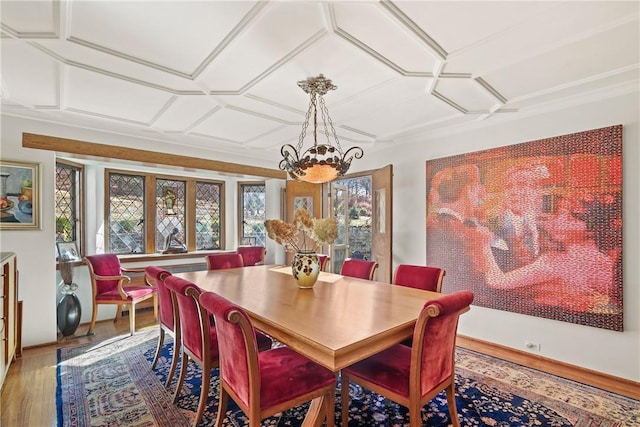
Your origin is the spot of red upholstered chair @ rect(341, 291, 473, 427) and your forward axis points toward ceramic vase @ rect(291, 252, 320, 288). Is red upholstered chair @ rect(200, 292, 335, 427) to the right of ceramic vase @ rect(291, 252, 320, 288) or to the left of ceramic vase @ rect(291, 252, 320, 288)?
left

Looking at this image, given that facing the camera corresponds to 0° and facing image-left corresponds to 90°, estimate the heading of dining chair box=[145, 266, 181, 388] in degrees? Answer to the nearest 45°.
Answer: approximately 225°

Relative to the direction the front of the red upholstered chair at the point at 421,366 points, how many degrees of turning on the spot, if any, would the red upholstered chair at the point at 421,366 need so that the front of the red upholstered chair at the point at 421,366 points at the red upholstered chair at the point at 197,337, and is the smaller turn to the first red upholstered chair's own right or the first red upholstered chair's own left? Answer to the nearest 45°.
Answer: approximately 45° to the first red upholstered chair's own left

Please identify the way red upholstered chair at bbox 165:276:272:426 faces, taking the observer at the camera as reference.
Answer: facing away from the viewer and to the right of the viewer

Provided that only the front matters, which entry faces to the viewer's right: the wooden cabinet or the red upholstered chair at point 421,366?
the wooden cabinet

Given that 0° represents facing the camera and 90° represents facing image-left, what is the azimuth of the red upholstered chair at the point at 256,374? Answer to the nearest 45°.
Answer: approximately 225°

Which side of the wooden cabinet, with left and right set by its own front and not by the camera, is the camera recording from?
right

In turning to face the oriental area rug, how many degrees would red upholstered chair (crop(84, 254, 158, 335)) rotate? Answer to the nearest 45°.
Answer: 0° — it already faces it

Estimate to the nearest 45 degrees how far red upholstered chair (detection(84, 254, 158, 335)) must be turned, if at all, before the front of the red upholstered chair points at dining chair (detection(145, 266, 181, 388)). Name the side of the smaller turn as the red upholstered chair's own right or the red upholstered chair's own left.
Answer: approximately 45° to the red upholstered chair's own right

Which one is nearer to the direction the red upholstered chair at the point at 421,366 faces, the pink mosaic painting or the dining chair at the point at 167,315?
the dining chair

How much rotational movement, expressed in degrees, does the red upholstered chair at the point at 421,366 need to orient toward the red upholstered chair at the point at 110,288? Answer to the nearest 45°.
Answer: approximately 45° to its left

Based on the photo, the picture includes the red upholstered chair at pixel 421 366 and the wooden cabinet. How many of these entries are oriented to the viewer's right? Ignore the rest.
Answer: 1
